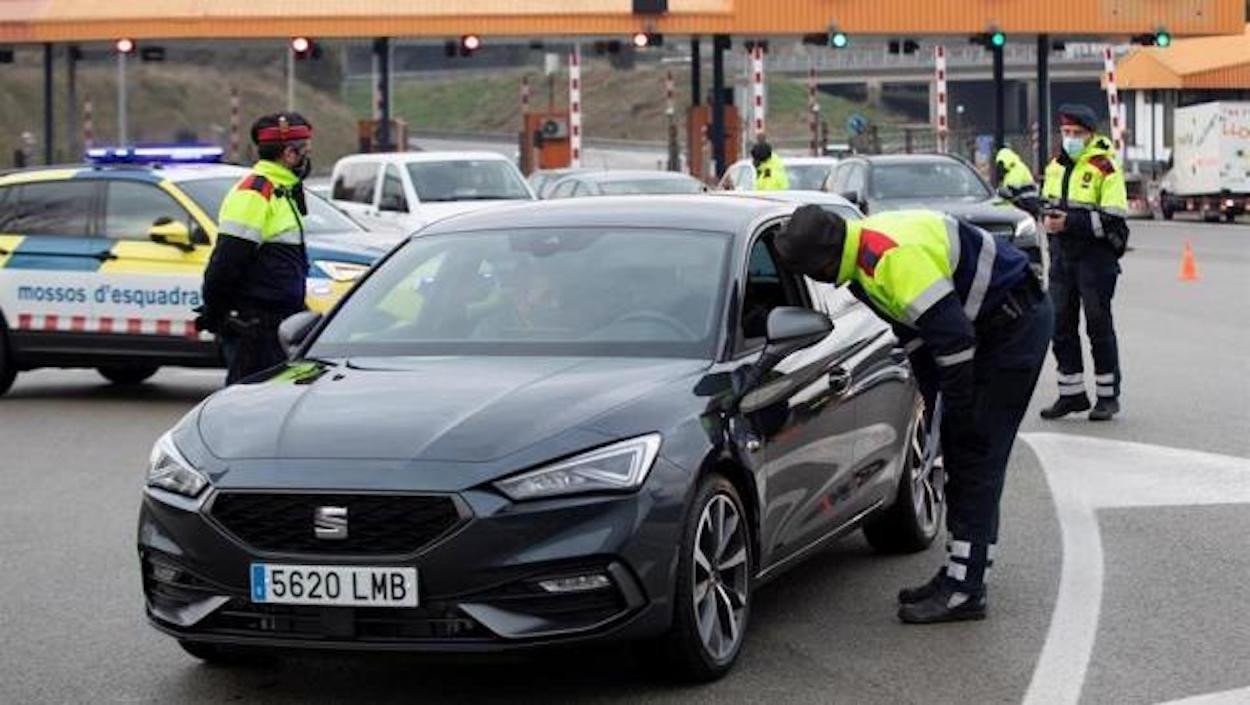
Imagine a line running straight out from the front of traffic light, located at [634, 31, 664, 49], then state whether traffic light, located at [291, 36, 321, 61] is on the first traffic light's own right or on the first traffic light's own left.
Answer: on the first traffic light's own right

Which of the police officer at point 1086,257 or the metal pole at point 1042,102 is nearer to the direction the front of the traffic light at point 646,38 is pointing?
the police officer

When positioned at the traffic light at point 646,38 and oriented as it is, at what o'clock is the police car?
The police car is roughly at 12 o'clock from the traffic light.

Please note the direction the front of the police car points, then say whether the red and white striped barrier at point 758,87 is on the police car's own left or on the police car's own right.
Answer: on the police car's own left

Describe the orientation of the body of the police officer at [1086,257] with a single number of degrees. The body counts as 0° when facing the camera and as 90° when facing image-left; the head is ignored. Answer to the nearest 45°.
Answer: approximately 45°

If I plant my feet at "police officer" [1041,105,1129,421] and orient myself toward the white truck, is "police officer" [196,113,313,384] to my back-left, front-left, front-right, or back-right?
back-left

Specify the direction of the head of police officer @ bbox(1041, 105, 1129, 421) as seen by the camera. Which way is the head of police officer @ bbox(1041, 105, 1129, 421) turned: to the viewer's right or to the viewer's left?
to the viewer's left

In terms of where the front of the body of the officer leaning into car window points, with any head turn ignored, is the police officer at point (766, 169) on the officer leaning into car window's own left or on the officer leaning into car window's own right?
on the officer leaning into car window's own right

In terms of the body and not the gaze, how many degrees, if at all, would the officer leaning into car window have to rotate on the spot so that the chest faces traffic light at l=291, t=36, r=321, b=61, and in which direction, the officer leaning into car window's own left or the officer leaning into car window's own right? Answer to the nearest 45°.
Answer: approximately 90° to the officer leaning into car window's own right

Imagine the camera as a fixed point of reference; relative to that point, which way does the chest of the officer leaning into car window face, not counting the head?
to the viewer's left

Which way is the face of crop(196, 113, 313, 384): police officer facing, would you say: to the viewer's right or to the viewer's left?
to the viewer's right
